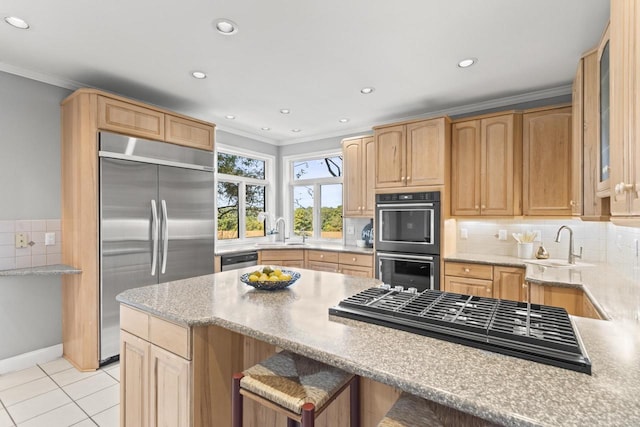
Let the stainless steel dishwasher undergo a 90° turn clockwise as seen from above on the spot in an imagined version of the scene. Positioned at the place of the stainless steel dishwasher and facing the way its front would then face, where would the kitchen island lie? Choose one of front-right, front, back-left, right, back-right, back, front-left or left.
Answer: front-left

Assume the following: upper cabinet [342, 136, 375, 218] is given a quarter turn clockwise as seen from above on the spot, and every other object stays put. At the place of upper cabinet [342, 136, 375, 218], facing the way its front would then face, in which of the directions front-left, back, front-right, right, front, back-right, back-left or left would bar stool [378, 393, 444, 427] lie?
back-left

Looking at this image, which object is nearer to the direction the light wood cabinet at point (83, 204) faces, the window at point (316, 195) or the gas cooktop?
the gas cooktop

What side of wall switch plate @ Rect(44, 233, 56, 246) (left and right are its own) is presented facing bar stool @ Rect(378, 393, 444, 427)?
front

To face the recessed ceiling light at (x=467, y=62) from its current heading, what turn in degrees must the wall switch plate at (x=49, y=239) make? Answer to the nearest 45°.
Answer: approximately 45° to its left

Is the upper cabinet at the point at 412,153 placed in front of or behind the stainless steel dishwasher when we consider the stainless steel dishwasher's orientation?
in front

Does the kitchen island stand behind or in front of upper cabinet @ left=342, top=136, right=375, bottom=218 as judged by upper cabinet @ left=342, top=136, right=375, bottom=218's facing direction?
in front

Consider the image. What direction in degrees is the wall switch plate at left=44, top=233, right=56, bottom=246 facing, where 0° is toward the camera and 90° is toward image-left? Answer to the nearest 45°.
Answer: approximately 0°

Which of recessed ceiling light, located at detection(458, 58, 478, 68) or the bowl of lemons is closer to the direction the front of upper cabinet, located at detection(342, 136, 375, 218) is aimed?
the bowl of lemons

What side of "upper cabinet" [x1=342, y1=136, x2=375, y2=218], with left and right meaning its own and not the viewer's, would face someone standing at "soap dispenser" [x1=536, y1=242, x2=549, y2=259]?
left

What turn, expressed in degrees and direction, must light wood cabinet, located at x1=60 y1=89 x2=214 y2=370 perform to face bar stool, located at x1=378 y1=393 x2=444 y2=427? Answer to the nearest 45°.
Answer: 0° — it already faces it

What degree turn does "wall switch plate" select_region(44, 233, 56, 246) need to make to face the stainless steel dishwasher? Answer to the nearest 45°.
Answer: approximately 90° to its left

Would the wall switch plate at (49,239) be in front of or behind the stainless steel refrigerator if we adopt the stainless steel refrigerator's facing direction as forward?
behind

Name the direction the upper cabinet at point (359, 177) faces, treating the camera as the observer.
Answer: facing the viewer and to the left of the viewer
